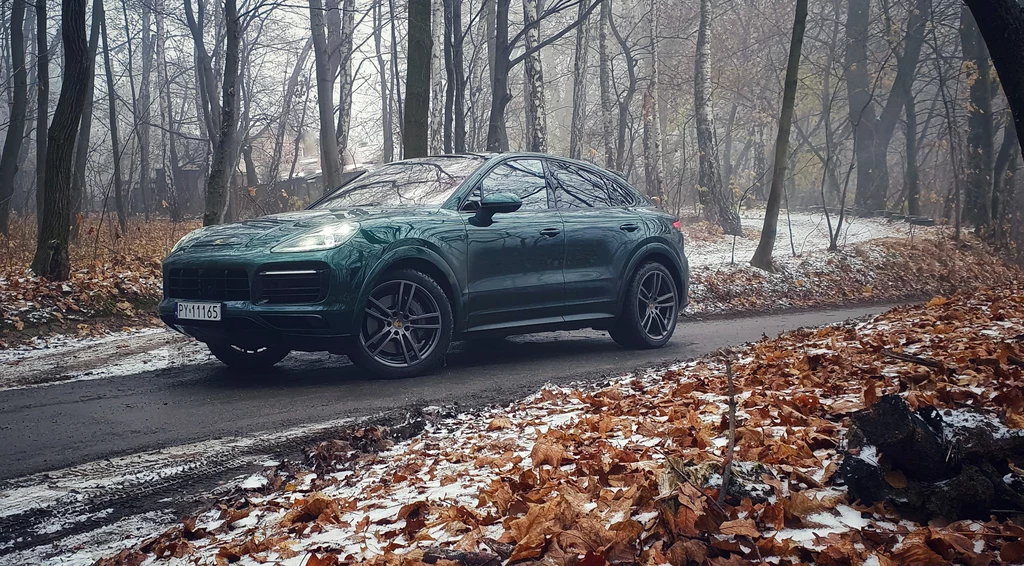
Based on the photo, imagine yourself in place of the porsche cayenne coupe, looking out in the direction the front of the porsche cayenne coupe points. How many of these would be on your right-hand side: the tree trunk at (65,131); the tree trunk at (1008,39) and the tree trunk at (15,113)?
2

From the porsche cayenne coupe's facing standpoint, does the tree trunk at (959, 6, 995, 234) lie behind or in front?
behind

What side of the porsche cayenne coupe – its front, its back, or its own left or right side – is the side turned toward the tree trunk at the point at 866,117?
back

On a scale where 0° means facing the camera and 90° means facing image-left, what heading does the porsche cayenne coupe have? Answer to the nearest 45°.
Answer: approximately 45°

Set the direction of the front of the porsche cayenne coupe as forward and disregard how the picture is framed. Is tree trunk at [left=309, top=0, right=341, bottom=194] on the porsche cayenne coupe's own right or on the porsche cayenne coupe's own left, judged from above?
on the porsche cayenne coupe's own right

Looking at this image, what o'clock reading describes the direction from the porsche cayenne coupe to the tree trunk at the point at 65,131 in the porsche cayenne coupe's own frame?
The tree trunk is roughly at 3 o'clock from the porsche cayenne coupe.

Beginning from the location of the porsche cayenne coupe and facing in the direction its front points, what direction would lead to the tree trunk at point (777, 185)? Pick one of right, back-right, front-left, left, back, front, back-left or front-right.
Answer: back

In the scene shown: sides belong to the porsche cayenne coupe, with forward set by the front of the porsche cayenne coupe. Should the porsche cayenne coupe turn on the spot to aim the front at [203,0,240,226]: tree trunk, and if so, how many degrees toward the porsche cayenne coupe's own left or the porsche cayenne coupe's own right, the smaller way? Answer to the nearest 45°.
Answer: approximately 90° to the porsche cayenne coupe's own right

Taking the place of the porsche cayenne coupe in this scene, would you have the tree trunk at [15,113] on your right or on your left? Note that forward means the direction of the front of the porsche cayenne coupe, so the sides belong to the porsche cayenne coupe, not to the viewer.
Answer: on your right

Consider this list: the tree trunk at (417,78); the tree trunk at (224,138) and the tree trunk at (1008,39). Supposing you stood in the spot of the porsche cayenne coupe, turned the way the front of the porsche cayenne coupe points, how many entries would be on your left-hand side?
1

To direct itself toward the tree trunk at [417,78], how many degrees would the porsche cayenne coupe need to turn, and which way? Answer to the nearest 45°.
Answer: approximately 135° to its right
